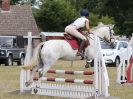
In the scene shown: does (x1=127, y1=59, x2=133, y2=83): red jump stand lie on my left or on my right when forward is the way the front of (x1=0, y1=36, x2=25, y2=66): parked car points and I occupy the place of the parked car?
on my left

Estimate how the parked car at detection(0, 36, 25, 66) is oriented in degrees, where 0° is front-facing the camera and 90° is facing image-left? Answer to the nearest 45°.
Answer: approximately 45°

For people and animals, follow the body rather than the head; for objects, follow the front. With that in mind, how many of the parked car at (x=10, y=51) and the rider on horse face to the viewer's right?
1

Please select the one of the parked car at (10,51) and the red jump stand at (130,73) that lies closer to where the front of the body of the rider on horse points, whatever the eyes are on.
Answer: the red jump stand

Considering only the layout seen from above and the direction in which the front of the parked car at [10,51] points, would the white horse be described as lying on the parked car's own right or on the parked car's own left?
on the parked car's own left

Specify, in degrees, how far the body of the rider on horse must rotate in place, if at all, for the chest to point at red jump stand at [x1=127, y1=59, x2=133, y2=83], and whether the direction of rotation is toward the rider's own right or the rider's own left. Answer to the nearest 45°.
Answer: approximately 45° to the rider's own left

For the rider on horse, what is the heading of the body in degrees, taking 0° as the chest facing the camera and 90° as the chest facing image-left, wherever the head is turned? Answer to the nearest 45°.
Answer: approximately 270°

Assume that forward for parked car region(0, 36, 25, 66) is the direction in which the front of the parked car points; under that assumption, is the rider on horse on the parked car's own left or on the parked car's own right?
on the parked car's own left

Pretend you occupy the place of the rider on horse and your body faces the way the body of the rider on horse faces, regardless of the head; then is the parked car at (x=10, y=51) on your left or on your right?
on your left

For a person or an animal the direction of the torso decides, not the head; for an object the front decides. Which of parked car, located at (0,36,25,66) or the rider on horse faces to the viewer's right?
the rider on horse
